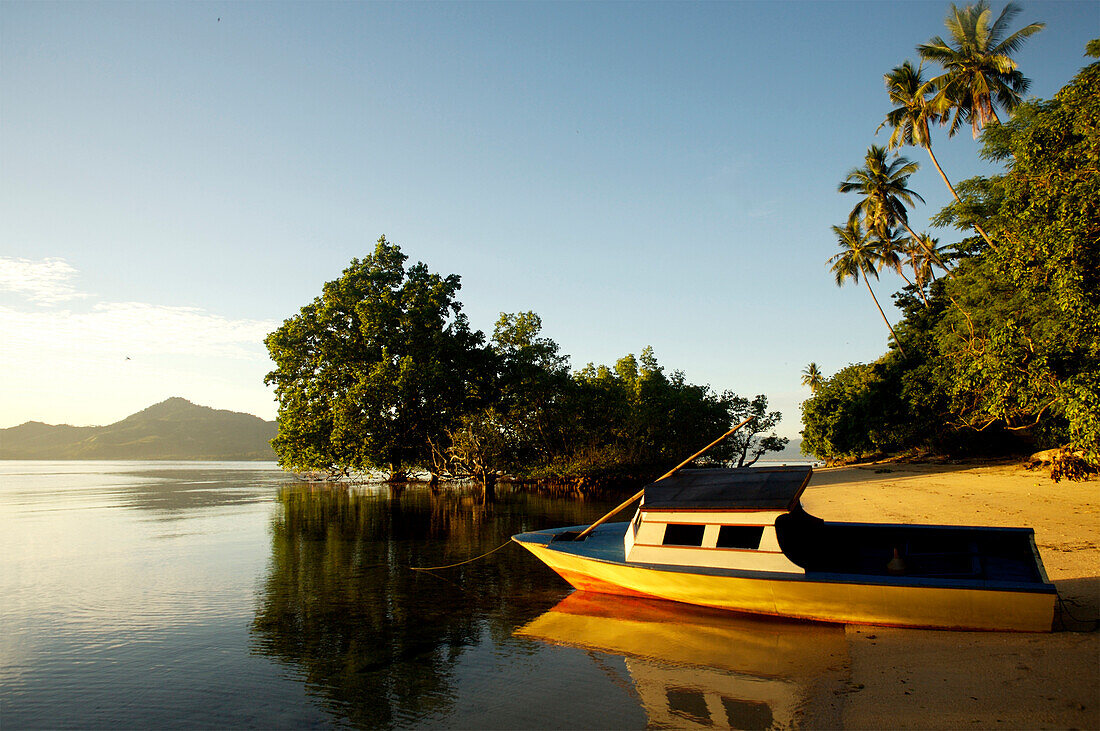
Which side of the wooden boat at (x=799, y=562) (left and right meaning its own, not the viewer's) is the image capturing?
left

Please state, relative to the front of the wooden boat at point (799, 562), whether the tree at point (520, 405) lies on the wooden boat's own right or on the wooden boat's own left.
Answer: on the wooden boat's own right

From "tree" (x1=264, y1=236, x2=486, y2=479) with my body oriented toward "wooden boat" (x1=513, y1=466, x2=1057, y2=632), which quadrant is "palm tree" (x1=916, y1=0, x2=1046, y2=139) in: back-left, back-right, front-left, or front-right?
front-left

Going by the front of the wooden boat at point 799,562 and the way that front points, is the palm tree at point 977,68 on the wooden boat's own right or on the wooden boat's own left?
on the wooden boat's own right

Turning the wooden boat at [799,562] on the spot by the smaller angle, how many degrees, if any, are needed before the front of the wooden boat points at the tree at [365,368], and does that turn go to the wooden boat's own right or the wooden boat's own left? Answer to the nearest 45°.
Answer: approximately 45° to the wooden boat's own right

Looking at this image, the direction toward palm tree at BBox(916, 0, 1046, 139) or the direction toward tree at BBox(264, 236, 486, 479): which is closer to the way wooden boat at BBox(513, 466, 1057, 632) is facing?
the tree

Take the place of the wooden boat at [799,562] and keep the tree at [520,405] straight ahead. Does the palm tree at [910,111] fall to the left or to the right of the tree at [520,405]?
right

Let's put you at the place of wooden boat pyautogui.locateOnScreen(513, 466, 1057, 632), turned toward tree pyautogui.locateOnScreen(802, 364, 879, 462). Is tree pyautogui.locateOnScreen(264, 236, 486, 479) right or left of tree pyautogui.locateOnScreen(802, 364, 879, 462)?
left

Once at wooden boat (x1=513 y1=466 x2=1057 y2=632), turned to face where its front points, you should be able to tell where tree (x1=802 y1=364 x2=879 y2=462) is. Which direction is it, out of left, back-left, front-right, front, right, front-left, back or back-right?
right

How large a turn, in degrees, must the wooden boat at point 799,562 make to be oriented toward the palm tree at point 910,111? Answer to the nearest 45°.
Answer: approximately 90° to its right
